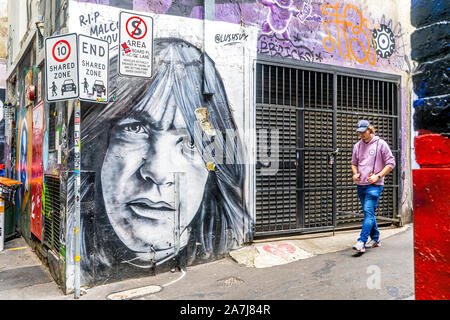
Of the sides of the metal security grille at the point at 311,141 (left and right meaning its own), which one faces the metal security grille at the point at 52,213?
right

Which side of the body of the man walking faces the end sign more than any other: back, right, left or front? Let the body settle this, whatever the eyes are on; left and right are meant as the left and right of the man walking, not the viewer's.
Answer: front

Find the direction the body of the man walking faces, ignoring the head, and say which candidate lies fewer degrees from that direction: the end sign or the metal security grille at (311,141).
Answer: the end sign

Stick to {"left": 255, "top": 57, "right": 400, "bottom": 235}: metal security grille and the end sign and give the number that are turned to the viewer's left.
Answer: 0

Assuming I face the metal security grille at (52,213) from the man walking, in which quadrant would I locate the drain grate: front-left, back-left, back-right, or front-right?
front-left

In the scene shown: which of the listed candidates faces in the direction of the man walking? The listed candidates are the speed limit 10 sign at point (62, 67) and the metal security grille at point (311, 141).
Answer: the metal security grille

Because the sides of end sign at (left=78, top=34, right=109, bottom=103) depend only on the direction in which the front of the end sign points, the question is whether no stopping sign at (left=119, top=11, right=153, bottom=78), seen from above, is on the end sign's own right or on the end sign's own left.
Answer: on the end sign's own left

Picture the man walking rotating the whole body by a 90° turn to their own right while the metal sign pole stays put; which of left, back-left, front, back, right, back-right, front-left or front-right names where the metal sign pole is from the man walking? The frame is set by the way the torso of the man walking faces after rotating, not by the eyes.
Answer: left

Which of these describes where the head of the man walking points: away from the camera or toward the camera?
toward the camera

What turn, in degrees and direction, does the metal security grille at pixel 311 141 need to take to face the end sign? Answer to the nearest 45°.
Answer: approximately 90° to its right

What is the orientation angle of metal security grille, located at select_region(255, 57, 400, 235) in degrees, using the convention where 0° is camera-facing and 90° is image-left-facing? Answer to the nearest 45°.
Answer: approximately 315°

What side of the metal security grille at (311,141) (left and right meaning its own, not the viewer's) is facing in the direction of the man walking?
front

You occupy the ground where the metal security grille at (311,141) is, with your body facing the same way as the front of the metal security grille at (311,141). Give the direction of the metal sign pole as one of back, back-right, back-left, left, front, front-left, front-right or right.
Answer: right

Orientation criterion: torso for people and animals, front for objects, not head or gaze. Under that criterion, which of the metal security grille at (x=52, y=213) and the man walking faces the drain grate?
the man walking
